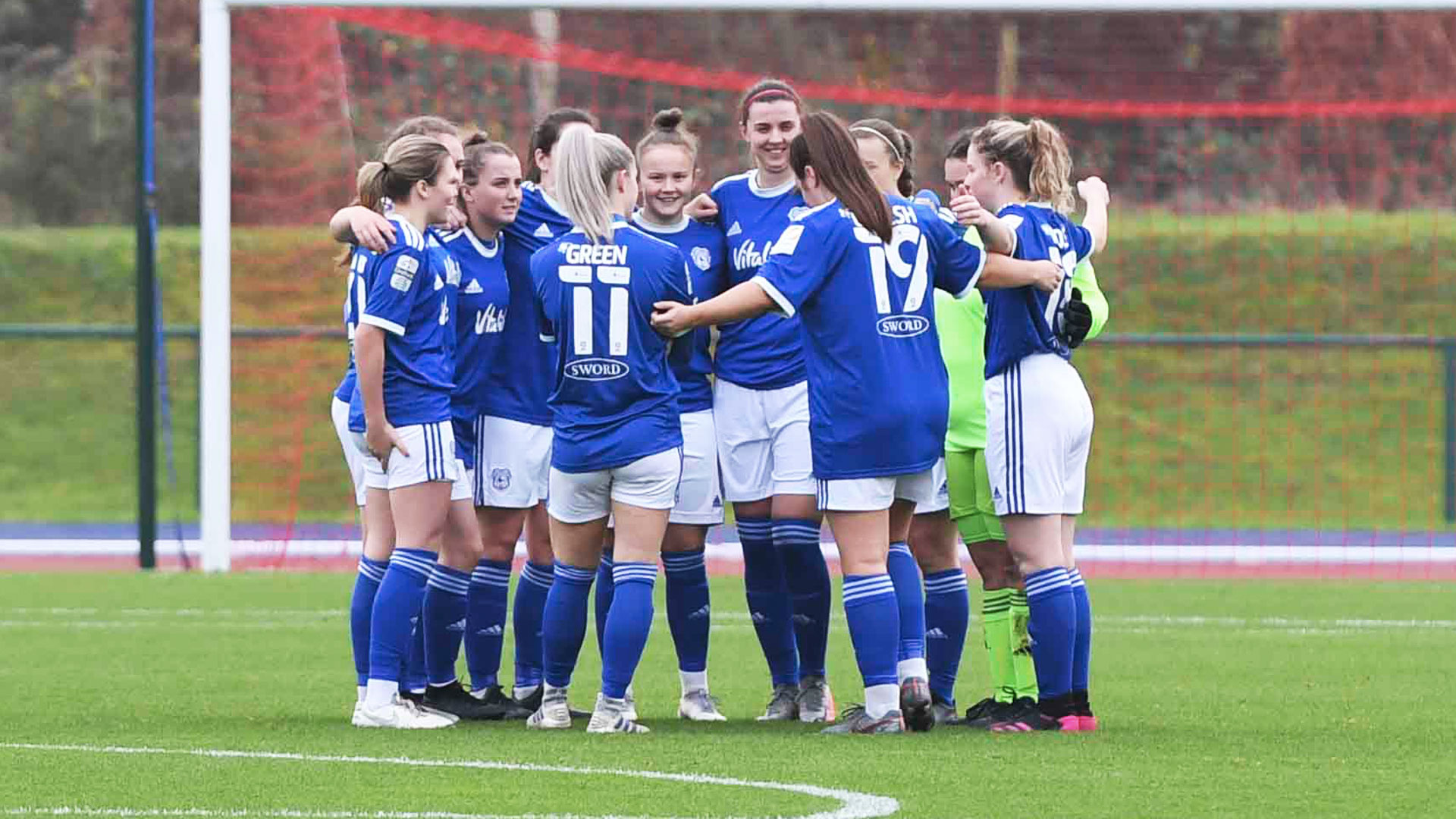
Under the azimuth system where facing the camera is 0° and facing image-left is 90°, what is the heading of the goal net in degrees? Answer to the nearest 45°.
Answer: approximately 0°

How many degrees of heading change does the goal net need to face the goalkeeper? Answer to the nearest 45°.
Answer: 0° — it already faces them
